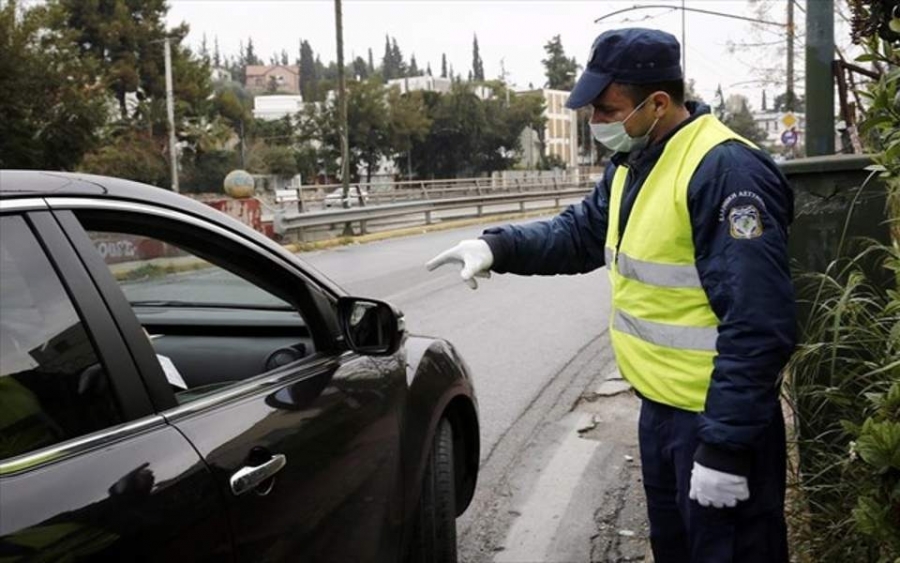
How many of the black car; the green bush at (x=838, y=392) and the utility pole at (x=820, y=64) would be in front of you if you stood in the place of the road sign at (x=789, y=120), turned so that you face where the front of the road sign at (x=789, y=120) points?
3

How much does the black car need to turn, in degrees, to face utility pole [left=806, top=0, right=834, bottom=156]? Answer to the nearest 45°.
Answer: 0° — it already faces it

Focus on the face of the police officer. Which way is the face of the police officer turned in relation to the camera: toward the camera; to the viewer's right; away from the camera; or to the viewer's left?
to the viewer's left

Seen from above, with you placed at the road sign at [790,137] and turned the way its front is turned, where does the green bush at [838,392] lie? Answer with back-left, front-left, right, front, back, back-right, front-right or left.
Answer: front

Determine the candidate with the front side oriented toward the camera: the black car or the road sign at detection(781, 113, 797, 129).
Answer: the road sign

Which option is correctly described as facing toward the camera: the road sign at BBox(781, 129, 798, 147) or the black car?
the road sign

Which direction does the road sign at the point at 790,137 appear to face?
toward the camera

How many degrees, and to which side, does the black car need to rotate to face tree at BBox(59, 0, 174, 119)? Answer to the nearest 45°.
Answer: approximately 45° to its left

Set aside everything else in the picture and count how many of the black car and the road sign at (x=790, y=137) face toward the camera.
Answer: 1

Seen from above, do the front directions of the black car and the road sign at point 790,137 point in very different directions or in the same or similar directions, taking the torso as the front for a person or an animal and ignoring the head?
very different directions

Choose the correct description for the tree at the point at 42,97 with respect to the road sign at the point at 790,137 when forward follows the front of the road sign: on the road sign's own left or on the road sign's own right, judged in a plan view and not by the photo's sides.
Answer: on the road sign's own right

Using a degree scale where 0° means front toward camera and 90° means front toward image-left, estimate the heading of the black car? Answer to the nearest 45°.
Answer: approximately 225°

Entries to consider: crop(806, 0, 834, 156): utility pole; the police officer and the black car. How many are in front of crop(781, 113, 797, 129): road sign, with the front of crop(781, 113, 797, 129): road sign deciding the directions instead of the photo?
3

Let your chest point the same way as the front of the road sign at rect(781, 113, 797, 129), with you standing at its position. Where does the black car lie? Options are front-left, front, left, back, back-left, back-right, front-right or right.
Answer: front

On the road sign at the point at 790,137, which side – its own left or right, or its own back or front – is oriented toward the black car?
front

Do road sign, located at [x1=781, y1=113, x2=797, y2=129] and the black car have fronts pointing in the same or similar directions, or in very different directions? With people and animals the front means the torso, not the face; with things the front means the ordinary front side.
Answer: very different directions

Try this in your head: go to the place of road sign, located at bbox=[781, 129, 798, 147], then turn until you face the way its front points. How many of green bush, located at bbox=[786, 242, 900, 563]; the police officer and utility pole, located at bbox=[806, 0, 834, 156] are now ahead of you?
3
